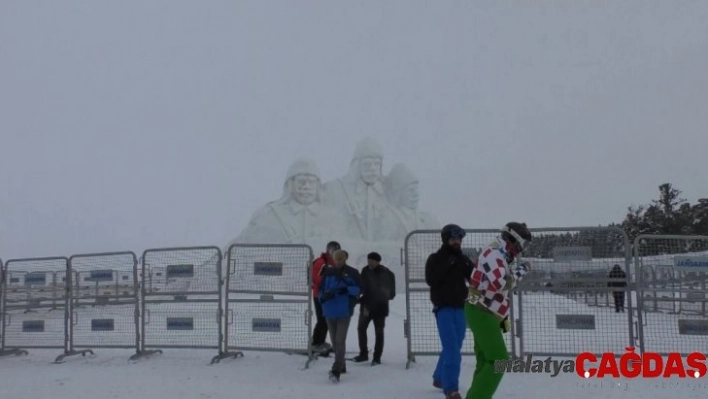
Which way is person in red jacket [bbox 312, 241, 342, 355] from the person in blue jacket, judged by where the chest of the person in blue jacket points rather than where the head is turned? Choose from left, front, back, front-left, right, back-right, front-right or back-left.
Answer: back

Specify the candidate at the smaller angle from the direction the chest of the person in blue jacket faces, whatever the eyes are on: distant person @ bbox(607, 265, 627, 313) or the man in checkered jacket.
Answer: the man in checkered jacket

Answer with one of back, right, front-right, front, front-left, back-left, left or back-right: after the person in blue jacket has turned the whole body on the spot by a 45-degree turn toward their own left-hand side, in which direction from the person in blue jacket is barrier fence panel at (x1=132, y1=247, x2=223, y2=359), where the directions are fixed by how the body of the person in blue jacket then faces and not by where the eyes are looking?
back

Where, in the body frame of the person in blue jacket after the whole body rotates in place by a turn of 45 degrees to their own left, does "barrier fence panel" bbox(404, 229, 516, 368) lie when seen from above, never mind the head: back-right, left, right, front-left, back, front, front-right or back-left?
left

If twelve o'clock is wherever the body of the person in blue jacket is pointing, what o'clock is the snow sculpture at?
The snow sculpture is roughly at 6 o'clock from the person in blue jacket.

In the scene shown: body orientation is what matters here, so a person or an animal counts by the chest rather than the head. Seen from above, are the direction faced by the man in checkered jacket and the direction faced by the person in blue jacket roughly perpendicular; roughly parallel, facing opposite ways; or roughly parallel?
roughly perpendicular

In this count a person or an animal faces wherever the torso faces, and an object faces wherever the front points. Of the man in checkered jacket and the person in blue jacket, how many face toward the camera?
1

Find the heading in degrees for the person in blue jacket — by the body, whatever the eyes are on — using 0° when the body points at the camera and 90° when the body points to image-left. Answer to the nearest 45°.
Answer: approximately 0°
